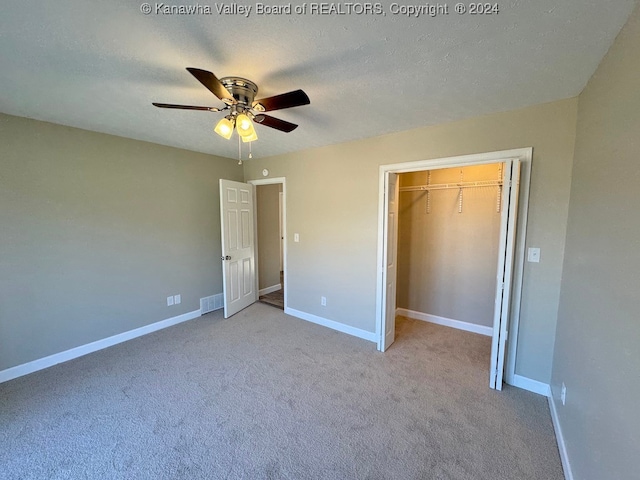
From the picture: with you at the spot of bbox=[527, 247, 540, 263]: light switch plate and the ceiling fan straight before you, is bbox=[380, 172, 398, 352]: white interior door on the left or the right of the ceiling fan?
right

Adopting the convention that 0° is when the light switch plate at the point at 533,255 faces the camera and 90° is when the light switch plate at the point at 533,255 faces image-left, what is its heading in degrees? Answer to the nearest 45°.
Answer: approximately 0°

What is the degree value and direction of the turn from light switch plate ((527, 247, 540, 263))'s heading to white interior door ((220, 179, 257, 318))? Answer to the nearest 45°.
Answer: approximately 90° to its right

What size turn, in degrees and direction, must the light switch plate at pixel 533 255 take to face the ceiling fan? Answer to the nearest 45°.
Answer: approximately 45° to its right

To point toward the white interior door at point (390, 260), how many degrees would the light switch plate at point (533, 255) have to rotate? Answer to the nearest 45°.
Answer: approximately 90° to its right

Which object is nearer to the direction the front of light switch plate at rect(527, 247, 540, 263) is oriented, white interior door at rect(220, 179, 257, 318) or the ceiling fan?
the ceiling fan
